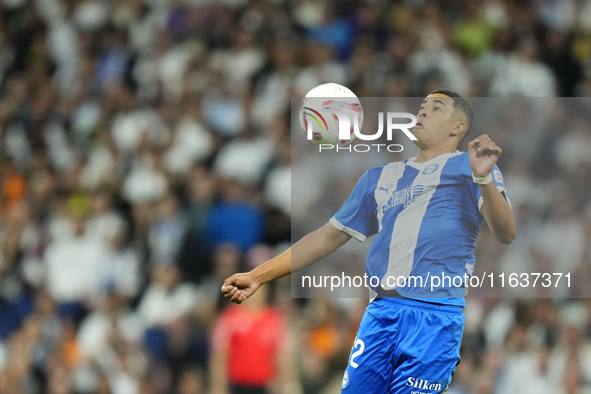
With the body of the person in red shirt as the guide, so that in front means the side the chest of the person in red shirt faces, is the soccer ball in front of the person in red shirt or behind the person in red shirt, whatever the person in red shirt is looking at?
in front

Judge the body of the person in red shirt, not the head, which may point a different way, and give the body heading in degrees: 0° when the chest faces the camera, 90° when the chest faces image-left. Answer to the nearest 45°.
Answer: approximately 0°
